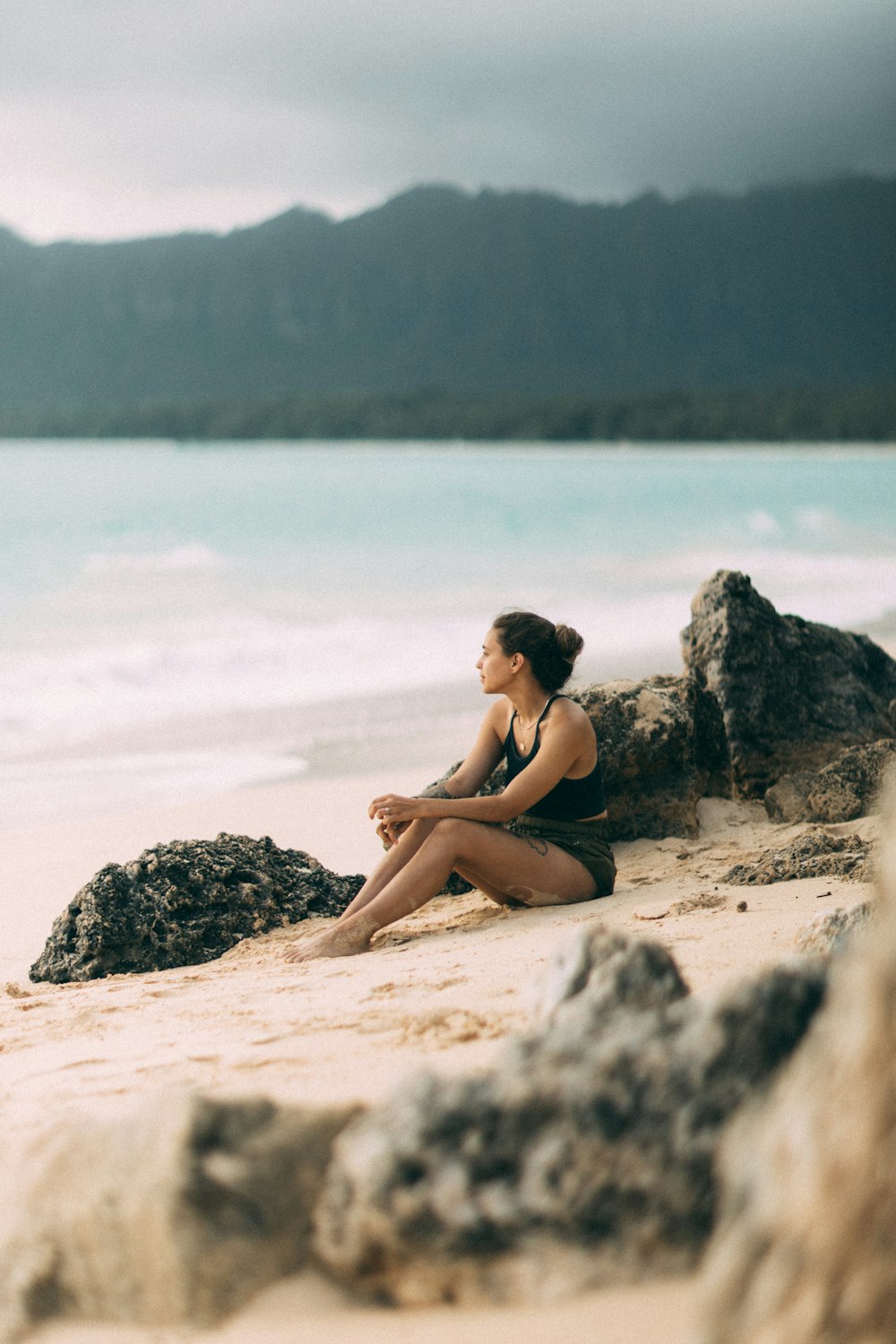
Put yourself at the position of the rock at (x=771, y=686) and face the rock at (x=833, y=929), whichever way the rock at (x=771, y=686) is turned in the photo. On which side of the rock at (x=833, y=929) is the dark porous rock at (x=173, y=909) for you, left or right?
right

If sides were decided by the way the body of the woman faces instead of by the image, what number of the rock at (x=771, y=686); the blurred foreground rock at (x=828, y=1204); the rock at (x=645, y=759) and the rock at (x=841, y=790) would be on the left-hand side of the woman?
1

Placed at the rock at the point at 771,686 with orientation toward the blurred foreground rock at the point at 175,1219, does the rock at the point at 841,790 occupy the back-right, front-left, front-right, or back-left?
front-left

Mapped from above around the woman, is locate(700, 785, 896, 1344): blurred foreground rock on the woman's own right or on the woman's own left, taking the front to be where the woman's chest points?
on the woman's own left

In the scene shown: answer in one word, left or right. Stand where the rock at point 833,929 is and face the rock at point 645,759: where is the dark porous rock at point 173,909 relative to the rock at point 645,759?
left

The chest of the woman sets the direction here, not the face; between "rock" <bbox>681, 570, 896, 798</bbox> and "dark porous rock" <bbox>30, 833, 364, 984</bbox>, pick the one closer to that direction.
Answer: the dark porous rock

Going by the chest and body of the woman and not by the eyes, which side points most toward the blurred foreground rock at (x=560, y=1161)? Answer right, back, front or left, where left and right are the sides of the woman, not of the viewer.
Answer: left

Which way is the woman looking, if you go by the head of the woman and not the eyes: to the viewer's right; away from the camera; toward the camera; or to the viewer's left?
to the viewer's left

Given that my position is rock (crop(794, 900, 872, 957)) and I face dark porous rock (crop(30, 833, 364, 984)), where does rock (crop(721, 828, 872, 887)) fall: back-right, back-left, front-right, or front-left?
front-right

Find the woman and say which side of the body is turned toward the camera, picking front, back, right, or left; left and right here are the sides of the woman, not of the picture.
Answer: left

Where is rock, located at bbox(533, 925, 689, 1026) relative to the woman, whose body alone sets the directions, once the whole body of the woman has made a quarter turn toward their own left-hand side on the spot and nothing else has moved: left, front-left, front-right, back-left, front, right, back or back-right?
front

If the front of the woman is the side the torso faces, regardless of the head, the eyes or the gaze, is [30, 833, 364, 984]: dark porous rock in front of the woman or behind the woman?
in front

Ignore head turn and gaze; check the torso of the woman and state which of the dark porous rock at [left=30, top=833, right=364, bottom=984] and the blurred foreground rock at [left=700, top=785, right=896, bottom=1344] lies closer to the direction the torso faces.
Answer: the dark porous rock
